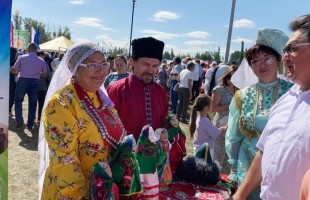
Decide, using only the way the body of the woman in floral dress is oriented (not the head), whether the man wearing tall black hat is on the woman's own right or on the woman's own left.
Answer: on the woman's own left

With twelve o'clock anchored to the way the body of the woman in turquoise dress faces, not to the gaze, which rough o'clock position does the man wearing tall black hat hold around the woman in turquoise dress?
The man wearing tall black hat is roughly at 3 o'clock from the woman in turquoise dress.

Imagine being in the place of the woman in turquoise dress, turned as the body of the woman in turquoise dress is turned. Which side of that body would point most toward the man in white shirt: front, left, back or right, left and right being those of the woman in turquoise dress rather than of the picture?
front

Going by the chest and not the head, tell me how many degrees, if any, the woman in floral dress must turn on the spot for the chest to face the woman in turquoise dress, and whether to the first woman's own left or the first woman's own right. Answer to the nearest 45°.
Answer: approximately 45° to the first woman's own left

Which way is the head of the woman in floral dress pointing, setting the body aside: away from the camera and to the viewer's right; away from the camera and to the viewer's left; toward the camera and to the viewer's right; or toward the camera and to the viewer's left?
toward the camera and to the viewer's right

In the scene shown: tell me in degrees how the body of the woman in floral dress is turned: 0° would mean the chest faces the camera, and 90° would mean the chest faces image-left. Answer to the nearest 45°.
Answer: approximately 315°

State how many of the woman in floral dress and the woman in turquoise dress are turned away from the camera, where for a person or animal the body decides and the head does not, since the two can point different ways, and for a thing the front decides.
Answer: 0

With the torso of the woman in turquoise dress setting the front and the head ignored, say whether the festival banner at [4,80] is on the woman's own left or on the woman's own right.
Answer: on the woman's own right

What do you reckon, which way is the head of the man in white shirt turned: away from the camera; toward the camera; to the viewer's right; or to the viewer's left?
to the viewer's left

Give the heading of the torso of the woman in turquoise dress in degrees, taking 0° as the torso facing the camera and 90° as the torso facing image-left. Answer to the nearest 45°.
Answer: approximately 0°

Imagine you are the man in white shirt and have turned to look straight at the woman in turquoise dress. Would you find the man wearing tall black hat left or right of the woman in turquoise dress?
left
